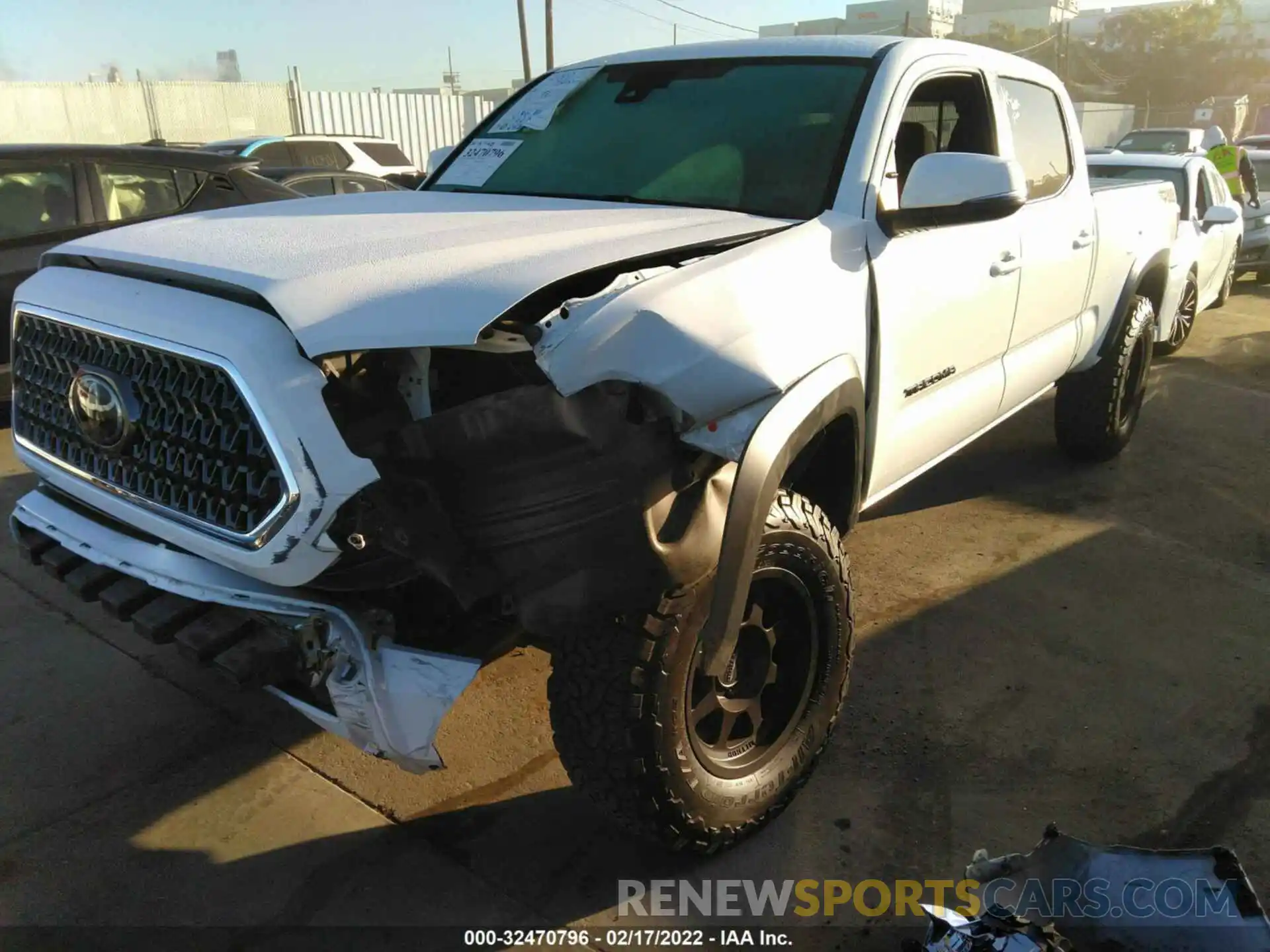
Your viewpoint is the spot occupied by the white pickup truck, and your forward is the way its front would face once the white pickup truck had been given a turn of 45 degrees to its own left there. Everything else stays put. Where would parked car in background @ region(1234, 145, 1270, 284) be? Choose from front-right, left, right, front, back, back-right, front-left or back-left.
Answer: back-left

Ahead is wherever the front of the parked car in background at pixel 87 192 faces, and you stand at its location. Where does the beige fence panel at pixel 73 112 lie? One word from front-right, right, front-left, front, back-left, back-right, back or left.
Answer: right

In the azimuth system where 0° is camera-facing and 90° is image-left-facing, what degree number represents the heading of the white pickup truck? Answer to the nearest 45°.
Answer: approximately 45°

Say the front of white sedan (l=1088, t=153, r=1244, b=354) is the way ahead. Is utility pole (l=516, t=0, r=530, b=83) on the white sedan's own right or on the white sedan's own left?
on the white sedan's own right

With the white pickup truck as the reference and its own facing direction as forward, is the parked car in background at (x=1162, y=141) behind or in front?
behind

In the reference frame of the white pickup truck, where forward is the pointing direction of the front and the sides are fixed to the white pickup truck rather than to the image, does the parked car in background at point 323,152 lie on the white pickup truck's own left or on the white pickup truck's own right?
on the white pickup truck's own right

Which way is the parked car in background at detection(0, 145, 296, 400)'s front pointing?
to the viewer's left
